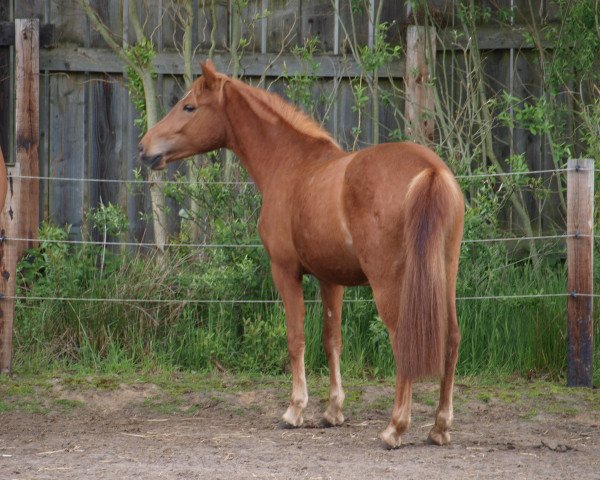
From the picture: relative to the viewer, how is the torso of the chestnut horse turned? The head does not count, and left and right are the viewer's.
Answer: facing away from the viewer and to the left of the viewer

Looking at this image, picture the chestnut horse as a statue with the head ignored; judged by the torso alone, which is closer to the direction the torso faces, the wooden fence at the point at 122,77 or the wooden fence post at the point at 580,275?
the wooden fence

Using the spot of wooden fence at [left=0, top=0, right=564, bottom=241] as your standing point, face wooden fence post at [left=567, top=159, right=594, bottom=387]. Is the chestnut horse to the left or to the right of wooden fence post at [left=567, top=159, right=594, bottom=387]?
right

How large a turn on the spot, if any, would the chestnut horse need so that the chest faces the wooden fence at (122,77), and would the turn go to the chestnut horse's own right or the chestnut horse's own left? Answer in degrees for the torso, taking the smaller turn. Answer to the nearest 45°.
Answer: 0° — it already faces it

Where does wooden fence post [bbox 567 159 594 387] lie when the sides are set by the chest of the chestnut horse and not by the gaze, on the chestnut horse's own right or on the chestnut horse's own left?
on the chestnut horse's own right
